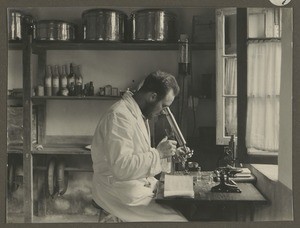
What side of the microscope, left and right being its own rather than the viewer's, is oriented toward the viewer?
left

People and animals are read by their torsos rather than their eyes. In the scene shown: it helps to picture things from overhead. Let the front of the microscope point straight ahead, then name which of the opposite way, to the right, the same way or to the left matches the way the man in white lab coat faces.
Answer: the opposite way

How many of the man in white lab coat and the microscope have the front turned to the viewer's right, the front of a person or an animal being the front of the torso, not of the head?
1

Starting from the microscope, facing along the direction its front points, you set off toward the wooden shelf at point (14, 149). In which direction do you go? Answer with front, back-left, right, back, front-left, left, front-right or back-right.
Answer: front

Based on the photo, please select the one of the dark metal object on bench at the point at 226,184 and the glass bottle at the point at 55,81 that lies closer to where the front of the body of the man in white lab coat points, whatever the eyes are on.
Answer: the dark metal object on bench

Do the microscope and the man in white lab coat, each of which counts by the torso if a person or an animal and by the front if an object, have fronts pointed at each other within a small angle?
yes

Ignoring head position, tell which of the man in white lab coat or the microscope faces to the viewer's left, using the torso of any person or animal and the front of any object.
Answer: the microscope

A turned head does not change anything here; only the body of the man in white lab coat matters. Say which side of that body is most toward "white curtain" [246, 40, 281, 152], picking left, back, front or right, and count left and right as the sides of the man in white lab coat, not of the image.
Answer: front

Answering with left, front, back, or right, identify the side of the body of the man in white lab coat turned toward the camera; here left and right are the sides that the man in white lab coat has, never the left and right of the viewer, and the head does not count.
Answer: right

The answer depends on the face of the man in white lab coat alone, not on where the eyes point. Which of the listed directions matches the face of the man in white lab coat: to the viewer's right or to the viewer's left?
to the viewer's right
